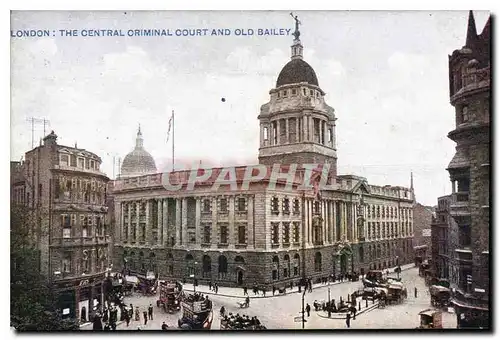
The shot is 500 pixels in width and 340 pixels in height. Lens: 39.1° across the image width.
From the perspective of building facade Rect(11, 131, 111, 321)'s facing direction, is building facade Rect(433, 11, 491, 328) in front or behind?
in front

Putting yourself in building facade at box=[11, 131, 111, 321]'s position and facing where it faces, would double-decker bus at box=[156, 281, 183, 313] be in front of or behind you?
in front

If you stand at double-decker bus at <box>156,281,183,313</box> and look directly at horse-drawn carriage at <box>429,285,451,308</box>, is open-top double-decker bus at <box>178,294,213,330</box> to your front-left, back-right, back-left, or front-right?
front-right

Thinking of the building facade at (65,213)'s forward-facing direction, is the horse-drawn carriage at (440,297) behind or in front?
in front

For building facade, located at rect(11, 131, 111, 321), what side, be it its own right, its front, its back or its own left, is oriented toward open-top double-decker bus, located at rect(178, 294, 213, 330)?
front

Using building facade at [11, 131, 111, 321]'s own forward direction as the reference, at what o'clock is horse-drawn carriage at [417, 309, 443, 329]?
The horse-drawn carriage is roughly at 11 o'clock from the building facade.

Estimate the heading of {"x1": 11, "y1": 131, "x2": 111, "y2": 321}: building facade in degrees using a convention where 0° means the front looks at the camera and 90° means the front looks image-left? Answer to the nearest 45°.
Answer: approximately 315°
